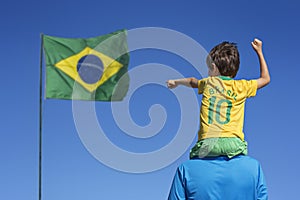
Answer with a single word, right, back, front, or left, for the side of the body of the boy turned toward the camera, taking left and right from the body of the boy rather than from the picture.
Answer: back

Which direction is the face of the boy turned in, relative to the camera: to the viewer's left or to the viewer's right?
to the viewer's left

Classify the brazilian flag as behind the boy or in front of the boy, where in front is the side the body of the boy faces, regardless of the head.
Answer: in front
